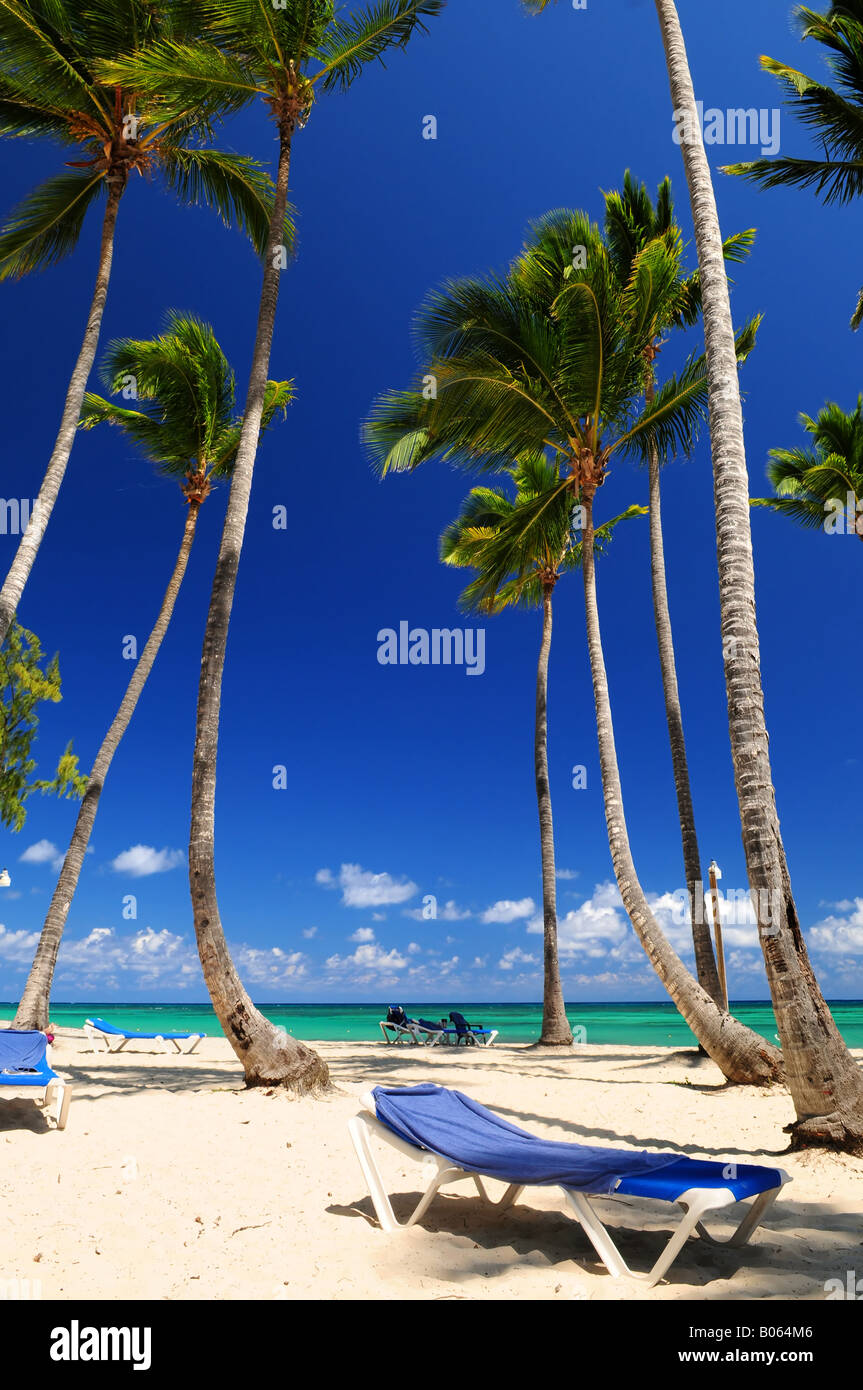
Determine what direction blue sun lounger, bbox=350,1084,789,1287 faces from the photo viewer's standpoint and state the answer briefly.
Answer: facing the viewer and to the right of the viewer

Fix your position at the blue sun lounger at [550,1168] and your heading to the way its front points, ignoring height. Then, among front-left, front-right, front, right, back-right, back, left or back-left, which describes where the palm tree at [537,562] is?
back-left

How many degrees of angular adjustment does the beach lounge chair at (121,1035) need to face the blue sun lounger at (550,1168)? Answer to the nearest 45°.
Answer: approximately 90° to its right

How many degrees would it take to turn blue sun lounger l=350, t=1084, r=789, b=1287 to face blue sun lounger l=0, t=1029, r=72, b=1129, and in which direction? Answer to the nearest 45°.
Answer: approximately 180°

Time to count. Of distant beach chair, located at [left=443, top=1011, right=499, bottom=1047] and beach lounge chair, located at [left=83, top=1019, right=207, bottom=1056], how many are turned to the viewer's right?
2

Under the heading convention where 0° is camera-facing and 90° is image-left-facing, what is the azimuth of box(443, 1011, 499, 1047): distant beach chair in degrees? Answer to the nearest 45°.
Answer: approximately 270°

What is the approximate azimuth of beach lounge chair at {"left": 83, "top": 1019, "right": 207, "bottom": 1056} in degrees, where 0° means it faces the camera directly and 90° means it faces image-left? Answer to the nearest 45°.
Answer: approximately 270°

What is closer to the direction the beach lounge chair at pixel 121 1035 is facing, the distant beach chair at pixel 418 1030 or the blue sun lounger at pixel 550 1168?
the distant beach chair
